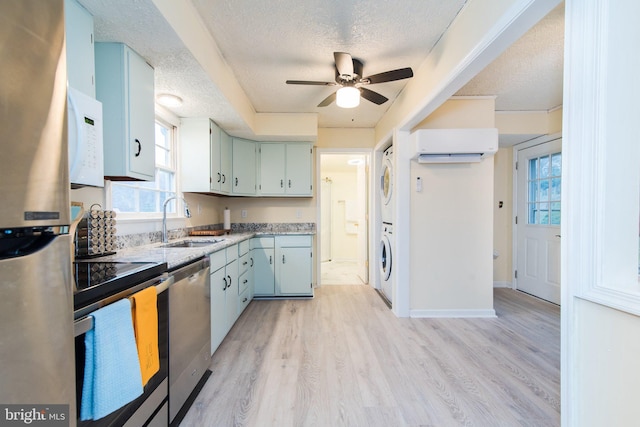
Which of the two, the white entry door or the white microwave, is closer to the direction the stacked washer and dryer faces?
the white microwave

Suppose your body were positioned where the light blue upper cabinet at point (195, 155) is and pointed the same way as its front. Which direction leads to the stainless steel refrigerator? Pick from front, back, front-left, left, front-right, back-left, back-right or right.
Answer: right

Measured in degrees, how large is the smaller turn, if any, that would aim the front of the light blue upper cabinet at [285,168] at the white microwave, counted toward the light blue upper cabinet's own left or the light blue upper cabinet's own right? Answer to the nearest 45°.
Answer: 0° — it already faces it

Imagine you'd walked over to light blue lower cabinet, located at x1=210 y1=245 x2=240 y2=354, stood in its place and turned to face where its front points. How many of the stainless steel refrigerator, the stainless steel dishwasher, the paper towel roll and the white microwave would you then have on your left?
1

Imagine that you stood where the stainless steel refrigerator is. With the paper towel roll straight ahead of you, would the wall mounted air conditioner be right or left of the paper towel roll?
right

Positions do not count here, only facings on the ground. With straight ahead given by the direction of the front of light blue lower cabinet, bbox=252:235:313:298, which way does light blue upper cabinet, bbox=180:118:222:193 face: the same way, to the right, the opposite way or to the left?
to the left

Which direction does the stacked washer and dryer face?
to the viewer's left

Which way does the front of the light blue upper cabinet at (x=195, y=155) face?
to the viewer's right

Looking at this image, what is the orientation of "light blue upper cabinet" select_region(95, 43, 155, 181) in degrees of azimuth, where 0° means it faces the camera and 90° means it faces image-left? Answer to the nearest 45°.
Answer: approximately 315°

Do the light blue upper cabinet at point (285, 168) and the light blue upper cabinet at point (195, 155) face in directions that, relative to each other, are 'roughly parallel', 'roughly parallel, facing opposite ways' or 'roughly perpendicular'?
roughly perpendicular
